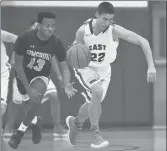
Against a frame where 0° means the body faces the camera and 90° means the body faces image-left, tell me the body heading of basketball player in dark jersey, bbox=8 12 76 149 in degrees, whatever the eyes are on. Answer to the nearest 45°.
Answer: approximately 0°

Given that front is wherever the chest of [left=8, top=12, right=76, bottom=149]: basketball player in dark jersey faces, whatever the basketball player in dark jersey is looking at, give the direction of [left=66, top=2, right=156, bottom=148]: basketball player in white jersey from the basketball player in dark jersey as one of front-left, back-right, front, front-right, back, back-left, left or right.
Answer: left
